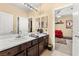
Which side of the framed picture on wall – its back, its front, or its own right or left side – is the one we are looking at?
front

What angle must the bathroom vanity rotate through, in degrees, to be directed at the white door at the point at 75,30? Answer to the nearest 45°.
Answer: approximately 45° to its left

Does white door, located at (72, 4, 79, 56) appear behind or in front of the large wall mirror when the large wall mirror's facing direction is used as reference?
in front

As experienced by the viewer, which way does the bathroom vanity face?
facing the viewer and to the right of the viewer

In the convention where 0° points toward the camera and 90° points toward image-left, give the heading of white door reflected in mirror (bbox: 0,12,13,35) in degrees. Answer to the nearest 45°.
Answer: approximately 315°

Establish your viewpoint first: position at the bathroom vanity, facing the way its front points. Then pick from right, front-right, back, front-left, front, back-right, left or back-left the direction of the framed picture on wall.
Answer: front-left

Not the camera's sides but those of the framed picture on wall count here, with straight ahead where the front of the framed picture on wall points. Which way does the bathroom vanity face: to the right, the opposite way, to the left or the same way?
to the left

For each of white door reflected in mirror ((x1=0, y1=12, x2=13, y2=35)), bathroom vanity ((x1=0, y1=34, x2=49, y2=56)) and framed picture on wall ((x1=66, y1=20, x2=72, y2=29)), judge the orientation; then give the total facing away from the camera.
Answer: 0

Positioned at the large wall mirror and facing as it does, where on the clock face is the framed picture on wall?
The framed picture on wall is roughly at 11 o'clock from the large wall mirror.

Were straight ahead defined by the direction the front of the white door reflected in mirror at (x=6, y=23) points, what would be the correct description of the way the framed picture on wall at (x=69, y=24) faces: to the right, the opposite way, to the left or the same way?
to the right

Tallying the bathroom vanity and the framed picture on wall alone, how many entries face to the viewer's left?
0
